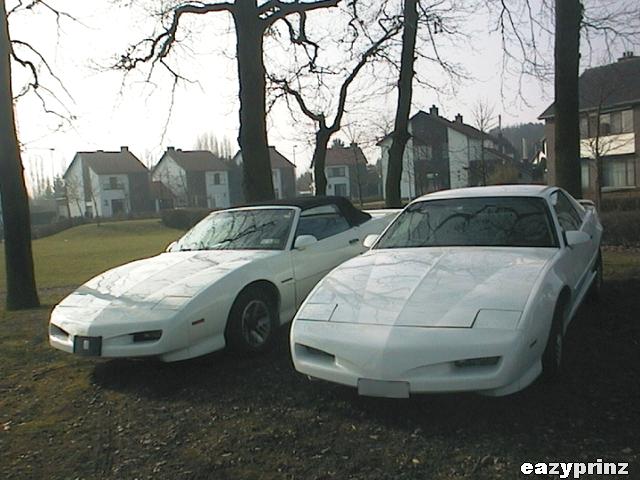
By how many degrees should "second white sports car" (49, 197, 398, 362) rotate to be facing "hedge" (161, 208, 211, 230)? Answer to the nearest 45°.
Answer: approximately 135° to its right

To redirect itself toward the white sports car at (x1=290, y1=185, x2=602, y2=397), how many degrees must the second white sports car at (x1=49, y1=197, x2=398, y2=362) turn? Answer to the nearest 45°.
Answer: approximately 90° to its left

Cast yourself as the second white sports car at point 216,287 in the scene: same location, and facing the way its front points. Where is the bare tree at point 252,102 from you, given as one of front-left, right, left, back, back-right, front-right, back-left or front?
back-right

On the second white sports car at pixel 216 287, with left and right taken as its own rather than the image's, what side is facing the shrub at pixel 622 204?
back

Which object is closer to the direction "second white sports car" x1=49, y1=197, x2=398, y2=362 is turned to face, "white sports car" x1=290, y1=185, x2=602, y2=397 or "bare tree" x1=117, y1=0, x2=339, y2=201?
the white sports car

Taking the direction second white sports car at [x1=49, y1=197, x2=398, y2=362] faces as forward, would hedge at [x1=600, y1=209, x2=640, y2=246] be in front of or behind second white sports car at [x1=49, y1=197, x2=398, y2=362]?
behind

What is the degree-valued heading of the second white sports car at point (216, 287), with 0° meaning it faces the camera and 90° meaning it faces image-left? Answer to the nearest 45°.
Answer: approximately 45°

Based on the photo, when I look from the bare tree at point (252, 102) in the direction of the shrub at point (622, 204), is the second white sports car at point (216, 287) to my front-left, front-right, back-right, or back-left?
back-right
